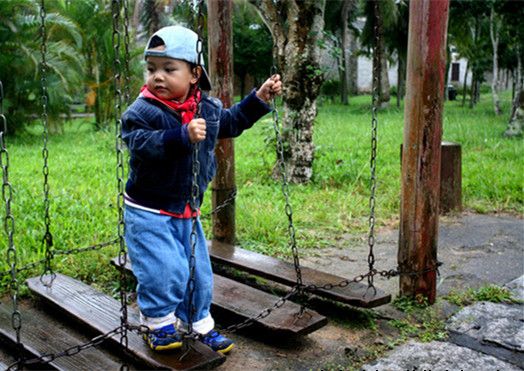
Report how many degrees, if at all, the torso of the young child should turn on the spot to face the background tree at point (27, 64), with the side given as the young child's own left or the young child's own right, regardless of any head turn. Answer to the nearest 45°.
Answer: approximately 135° to the young child's own left

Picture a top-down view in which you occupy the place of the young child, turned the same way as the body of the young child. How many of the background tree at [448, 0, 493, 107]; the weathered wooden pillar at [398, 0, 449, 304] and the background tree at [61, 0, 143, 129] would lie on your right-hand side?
0

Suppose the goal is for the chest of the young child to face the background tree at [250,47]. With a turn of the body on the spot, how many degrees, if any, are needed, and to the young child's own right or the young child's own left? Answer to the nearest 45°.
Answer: approximately 135° to the young child's own left

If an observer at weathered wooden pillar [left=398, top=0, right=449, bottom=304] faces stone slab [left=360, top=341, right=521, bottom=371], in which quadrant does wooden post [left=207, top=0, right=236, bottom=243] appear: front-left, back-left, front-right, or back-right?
back-right

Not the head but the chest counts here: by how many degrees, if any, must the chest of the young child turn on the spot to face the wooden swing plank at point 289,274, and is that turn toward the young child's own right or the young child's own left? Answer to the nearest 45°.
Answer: approximately 90° to the young child's own left

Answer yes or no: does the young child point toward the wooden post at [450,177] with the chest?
no

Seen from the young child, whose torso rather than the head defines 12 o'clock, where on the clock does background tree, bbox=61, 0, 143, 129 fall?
The background tree is roughly at 7 o'clock from the young child.

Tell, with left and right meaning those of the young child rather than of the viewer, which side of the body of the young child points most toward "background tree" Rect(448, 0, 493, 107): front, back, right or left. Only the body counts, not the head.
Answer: left

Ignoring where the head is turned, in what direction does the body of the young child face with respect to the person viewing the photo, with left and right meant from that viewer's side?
facing the viewer and to the right of the viewer
